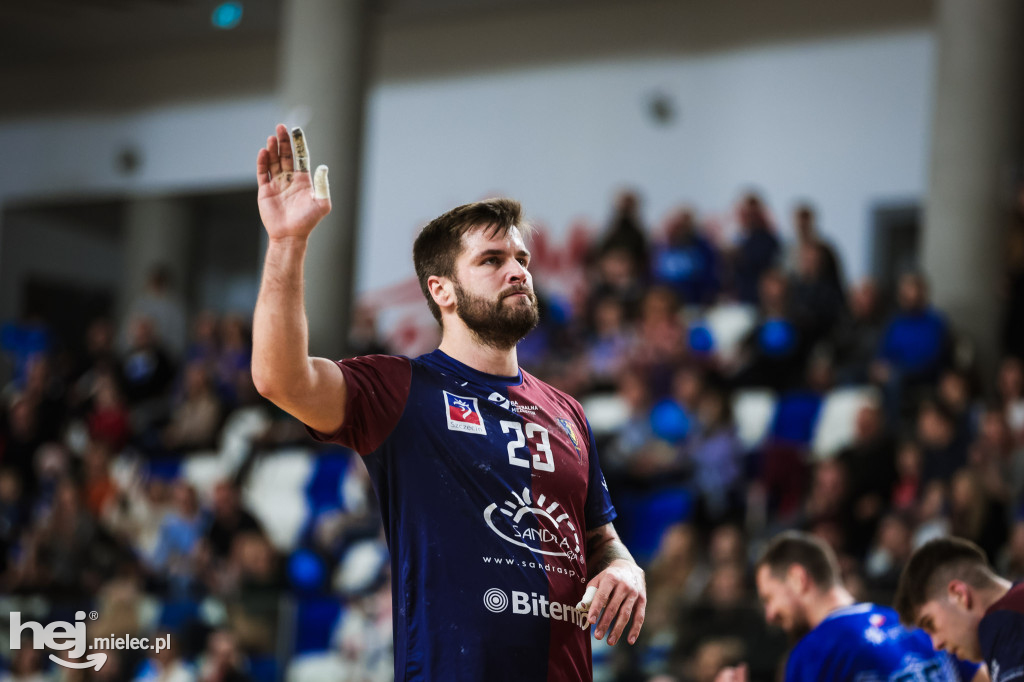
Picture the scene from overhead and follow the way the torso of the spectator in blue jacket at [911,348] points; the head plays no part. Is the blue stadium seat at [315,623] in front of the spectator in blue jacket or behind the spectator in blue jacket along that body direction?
in front

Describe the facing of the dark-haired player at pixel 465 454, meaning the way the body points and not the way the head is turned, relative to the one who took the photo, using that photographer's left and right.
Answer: facing the viewer and to the right of the viewer

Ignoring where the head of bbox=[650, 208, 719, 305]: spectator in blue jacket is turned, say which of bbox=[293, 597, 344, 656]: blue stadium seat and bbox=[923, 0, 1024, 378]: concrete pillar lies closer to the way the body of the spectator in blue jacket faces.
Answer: the blue stadium seat

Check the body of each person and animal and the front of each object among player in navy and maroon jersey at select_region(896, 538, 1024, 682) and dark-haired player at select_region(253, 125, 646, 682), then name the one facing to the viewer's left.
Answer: the player in navy and maroon jersey

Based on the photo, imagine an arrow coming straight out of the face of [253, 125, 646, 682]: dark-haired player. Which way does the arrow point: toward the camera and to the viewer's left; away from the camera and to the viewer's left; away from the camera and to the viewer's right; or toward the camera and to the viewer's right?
toward the camera and to the viewer's right

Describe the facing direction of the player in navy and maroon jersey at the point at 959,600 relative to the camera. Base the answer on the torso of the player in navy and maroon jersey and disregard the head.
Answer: to the viewer's left

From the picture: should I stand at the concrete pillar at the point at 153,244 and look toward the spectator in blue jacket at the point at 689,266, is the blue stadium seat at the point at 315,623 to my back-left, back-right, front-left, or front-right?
front-right

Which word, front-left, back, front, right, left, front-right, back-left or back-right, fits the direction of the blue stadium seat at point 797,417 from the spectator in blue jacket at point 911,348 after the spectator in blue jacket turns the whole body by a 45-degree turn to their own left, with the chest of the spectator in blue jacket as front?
right

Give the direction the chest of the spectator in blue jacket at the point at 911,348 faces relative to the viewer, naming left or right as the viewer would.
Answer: facing the viewer and to the left of the viewer

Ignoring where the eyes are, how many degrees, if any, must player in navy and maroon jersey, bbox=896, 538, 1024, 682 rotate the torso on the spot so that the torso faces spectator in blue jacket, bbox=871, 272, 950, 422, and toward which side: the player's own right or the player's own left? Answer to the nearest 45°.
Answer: approximately 90° to the player's own right

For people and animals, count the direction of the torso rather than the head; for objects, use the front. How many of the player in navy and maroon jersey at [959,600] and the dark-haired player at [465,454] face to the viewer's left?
1

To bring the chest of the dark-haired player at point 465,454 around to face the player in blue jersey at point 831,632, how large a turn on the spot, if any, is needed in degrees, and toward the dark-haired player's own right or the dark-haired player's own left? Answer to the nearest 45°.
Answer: approximately 90° to the dark-haired player's own left
